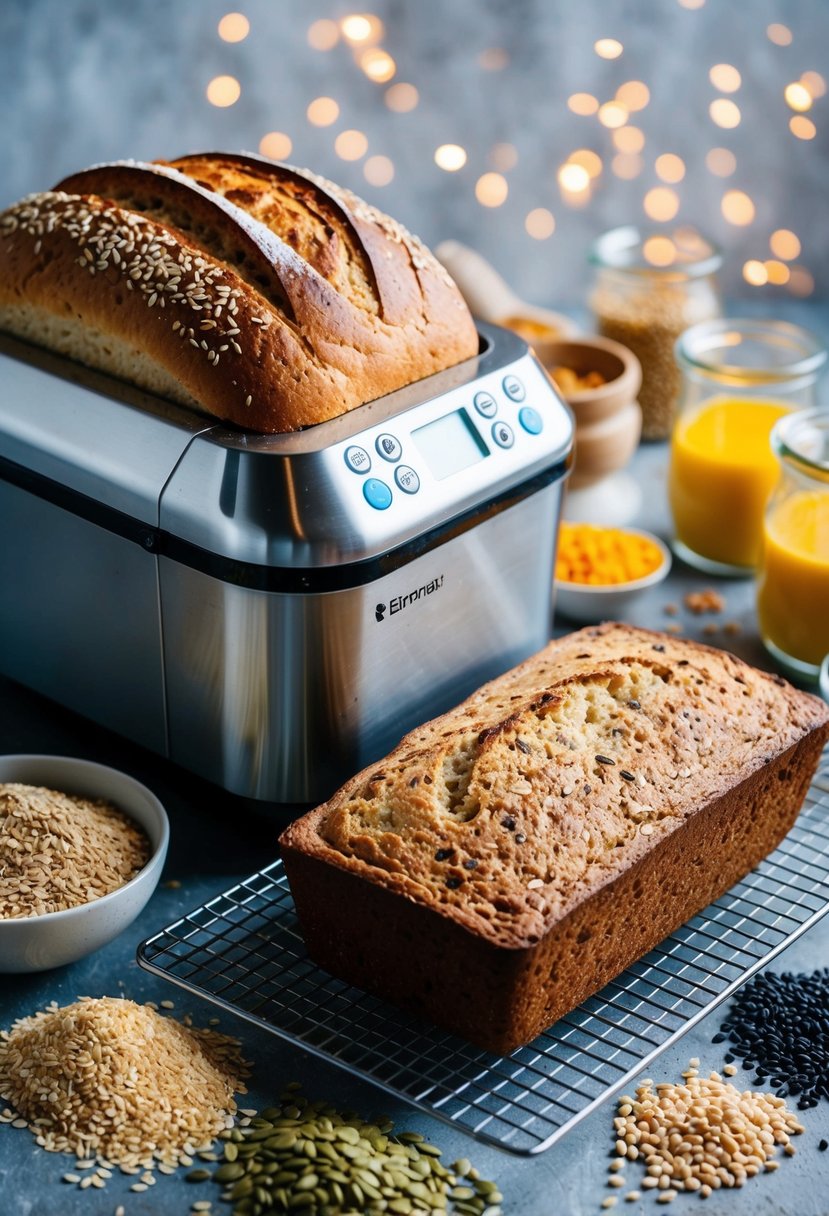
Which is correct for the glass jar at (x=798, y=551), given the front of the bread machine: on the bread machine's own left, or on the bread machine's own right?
on the bread machine's own left

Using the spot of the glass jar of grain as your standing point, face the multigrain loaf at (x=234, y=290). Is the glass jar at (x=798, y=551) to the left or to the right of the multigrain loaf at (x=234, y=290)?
left

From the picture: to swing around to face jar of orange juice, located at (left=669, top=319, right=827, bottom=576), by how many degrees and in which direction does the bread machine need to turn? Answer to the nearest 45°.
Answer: approximately 90° to its left

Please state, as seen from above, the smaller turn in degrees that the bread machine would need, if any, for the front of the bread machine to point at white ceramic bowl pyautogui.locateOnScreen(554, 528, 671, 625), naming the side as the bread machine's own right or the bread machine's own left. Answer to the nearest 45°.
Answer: approximately 90° to the bread machine's own left

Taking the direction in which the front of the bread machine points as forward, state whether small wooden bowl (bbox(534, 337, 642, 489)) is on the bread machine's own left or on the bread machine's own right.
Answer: on the bread machine's own left

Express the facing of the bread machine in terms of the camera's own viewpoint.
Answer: facing the viewer and to the right of the viewer
